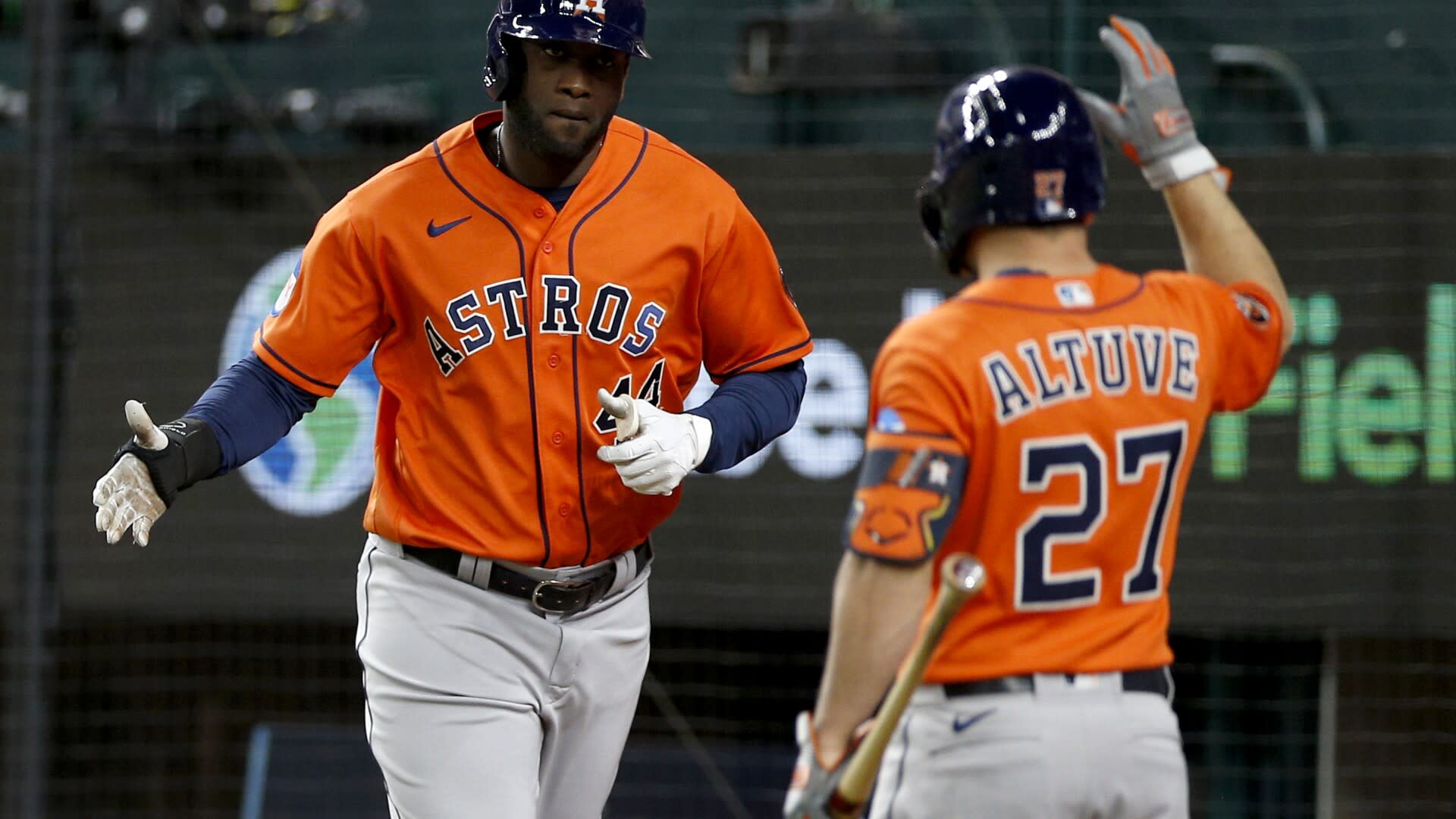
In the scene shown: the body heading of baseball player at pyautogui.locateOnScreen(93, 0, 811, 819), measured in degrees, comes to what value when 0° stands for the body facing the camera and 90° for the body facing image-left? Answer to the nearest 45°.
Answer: approximately 0°

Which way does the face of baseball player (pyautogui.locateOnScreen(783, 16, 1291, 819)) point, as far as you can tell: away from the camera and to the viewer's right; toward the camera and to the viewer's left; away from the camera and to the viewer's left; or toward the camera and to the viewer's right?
away from the camera and to the viewer's left

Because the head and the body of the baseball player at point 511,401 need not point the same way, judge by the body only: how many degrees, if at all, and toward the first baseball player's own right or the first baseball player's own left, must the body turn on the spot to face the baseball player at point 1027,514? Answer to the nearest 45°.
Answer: approximately 45° to the first baseball player's own left
